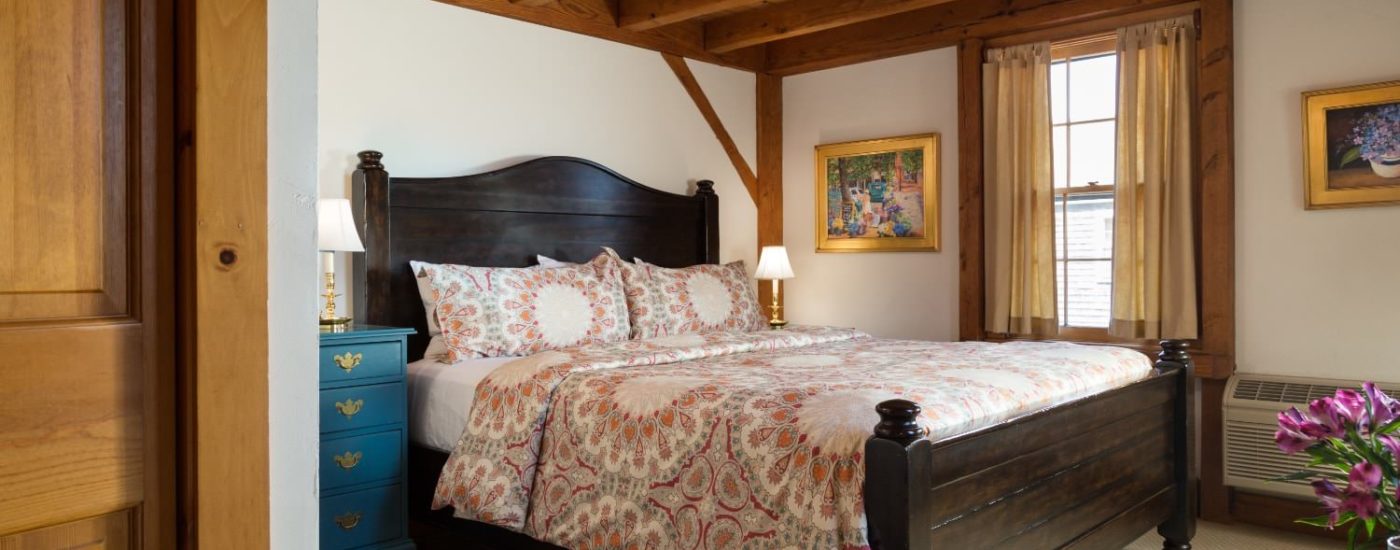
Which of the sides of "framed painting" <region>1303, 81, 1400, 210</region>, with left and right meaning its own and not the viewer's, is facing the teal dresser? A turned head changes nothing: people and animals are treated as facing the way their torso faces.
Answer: front

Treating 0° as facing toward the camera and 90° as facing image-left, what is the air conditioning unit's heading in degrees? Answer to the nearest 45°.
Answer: approximately 45°

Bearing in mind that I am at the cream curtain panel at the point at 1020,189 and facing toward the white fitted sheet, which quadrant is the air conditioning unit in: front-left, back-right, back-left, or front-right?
back-left

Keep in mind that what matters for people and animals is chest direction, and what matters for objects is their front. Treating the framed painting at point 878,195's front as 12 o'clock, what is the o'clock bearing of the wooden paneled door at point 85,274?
The wooden paneled door is roughly at 11 o'clock from the framed painting.

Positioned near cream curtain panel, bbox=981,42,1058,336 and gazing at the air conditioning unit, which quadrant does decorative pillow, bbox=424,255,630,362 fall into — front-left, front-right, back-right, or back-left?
back-right

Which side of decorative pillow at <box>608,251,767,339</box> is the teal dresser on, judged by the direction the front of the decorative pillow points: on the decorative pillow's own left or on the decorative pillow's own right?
on the decorative pillow's own right

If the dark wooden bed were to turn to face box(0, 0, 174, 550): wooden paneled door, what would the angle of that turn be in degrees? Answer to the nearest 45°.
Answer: approximately 90° to its right

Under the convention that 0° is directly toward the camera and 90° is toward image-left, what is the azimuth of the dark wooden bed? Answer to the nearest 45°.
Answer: approximately 315°
